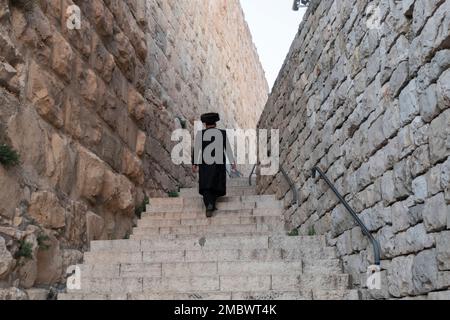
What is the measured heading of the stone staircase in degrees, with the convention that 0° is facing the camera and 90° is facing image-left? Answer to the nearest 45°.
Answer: approximately 0°
